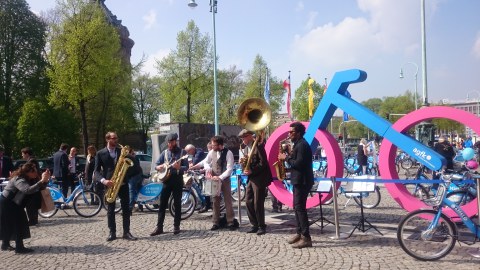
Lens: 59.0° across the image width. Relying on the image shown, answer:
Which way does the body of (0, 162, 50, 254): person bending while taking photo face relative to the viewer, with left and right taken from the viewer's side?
facing to the right of the viewer

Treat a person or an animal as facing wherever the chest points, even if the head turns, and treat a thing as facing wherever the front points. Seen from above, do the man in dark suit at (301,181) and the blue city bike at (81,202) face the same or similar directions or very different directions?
very different directions

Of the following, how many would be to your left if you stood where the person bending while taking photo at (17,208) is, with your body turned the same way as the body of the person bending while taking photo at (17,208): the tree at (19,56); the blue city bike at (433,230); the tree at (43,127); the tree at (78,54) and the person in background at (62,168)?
4

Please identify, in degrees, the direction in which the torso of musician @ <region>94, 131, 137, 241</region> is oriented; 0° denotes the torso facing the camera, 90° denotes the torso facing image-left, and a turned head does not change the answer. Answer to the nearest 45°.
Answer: approximately 315°

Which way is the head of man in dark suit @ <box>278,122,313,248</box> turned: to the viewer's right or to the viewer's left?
to the viewer's left
